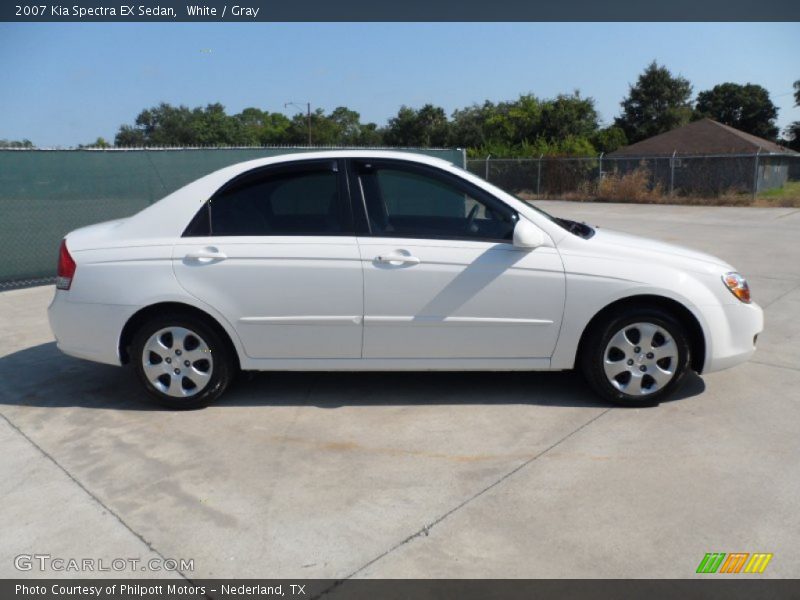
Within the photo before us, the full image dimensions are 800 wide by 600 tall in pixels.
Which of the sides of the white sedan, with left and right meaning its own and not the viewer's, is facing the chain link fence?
left

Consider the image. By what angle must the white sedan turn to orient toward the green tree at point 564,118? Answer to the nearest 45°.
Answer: approximately 90° to its left

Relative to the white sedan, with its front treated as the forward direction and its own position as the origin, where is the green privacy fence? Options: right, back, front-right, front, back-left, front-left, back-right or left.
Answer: back-left

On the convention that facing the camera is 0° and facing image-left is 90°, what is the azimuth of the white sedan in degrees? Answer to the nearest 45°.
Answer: approximately 270°

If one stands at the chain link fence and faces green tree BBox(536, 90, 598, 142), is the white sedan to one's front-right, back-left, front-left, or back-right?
back-left

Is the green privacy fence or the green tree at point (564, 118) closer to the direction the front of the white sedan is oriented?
the green tree

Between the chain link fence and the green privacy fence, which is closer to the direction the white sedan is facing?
the chain link fence

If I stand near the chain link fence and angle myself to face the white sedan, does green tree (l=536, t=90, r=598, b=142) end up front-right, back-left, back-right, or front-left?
back-right
